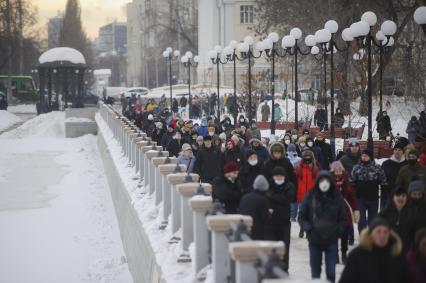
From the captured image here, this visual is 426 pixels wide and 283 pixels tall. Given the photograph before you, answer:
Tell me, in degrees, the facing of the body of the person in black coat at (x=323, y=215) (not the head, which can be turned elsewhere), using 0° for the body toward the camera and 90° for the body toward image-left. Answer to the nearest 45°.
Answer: approximately 0°

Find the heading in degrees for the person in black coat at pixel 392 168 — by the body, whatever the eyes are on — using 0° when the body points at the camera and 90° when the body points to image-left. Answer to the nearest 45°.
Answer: approximately 0°

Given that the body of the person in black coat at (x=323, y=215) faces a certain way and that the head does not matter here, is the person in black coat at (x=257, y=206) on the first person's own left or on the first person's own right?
on the first person's own right

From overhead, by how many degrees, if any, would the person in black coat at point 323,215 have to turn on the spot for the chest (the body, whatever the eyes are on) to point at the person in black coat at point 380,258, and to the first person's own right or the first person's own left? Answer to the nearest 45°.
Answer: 0° — they already face them

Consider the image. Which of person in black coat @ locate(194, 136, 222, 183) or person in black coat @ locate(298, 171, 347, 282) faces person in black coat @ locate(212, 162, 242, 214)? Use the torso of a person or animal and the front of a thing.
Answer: person in black coat @ locate(194, 136, 222, 183)

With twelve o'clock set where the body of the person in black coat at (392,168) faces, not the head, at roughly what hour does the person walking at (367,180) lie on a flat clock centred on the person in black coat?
The person walking is roughly at 1 o'clock from the person in black coat.

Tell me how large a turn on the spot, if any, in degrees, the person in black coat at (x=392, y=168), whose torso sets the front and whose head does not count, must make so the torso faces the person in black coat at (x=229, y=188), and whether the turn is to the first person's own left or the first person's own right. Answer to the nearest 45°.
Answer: approximately 45° to the first person's own right

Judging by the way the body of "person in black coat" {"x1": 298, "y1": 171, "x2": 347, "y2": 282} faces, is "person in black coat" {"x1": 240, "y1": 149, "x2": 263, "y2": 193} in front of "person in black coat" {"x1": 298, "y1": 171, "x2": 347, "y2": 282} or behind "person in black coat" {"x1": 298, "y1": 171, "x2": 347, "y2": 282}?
behind
